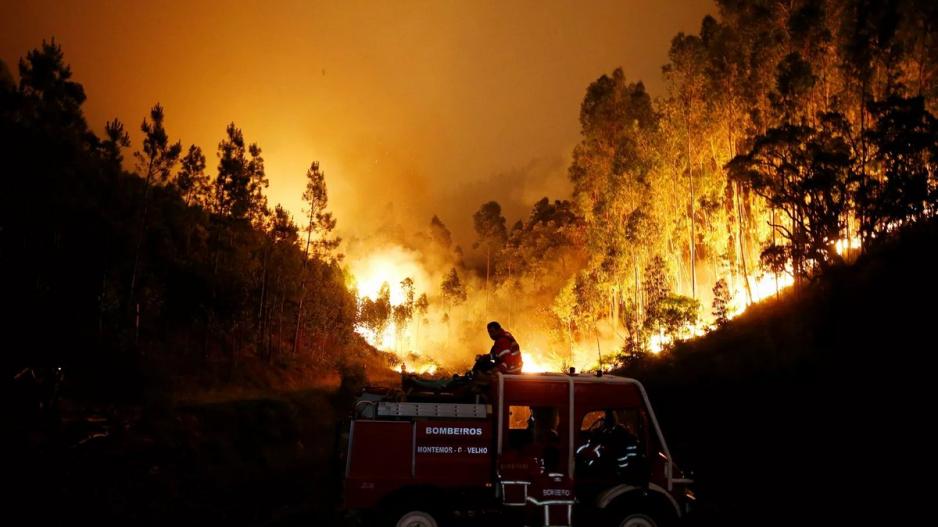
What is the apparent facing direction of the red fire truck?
to the viewer's right
